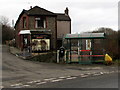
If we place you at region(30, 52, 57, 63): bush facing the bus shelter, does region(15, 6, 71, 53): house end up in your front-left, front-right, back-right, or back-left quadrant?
back-left

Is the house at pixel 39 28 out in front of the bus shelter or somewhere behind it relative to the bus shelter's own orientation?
behind

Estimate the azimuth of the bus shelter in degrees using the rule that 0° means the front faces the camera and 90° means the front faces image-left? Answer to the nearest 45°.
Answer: approximately 0°

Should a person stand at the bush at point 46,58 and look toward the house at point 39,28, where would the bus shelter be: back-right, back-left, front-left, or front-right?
back-right

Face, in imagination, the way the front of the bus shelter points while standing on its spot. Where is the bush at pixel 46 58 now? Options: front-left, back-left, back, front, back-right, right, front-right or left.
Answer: right
